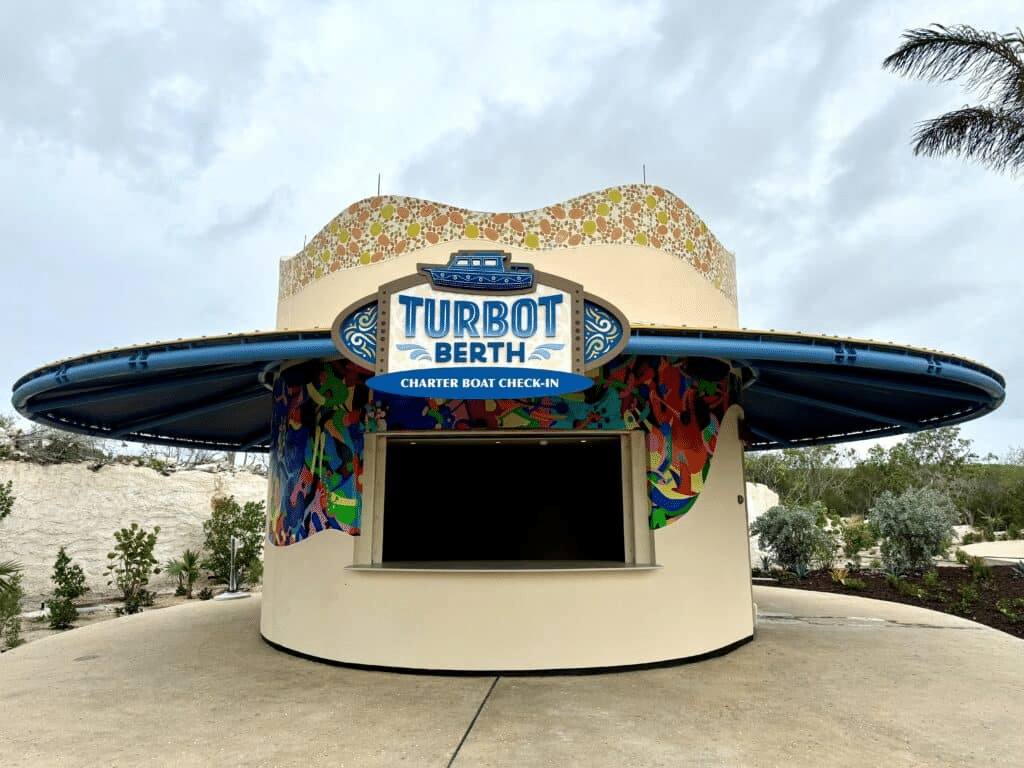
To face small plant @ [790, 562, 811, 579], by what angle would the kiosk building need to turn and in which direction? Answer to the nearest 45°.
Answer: approximately 135° to its left

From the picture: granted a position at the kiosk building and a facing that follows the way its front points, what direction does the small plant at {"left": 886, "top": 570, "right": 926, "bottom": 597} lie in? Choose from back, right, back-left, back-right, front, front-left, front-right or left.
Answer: back-left

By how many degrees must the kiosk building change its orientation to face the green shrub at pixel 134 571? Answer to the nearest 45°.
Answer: approximately 135° to its right

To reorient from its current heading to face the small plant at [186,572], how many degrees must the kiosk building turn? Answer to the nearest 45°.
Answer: approximately 135° to its right

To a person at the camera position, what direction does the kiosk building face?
facing the viewer

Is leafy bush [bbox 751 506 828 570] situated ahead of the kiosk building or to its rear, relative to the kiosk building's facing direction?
to the rear

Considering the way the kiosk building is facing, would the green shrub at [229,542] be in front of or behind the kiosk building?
behind

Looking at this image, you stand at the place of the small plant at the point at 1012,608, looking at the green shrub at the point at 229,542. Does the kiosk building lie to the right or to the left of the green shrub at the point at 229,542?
left

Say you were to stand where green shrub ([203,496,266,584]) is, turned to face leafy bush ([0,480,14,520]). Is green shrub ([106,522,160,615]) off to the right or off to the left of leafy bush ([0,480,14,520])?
left
